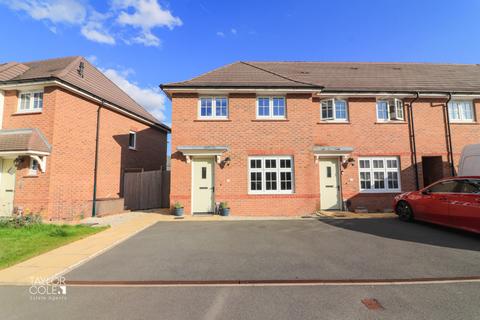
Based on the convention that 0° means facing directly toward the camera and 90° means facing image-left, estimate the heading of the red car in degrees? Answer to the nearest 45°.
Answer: approximately 135°

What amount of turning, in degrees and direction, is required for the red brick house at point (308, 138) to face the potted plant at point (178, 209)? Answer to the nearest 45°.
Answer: approximately 45° to its right

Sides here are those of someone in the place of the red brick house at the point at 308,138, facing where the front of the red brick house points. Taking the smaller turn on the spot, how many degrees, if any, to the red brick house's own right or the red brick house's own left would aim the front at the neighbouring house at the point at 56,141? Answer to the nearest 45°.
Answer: approximately 45° to the red brick house's own right

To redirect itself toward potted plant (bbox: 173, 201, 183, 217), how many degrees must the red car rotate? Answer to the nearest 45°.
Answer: approximately 45° to its left

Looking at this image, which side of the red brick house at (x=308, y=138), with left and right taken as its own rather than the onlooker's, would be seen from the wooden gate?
right

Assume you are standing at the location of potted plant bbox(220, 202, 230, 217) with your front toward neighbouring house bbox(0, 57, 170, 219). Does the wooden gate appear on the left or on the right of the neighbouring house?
right

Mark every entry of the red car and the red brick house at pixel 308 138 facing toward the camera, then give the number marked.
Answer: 1

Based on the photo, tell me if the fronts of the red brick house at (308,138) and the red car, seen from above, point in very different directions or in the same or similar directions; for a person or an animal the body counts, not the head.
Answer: very different directions

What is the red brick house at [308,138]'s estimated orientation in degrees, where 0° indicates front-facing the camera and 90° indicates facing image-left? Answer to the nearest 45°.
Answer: approximately 0°

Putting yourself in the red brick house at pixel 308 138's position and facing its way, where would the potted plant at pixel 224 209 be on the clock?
The potted plant is roughly at 2 o'clock from the red brick house.

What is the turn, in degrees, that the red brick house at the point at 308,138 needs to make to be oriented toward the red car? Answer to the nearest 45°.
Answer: approximately 45° to its left
